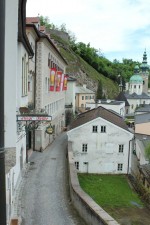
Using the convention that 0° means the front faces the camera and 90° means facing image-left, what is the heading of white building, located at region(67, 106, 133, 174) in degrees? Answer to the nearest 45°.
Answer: approximately 0°

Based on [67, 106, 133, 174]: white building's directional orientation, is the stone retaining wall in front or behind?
in front
